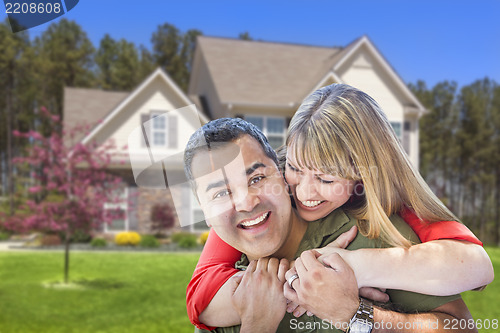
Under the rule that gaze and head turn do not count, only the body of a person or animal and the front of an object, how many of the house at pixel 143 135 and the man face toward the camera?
2

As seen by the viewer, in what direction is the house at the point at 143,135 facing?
toward the camera

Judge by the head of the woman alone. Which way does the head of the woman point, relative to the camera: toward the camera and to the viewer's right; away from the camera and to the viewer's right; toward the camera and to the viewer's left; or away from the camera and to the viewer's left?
toward the camera and to the viewer's left

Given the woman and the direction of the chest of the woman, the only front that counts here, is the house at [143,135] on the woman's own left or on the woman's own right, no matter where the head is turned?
on the woman's own right

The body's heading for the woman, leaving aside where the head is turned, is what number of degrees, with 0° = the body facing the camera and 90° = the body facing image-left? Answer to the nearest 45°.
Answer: approximately 45°

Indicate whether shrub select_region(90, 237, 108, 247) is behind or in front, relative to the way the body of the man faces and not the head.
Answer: behind

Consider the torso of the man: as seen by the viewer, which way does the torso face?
toward the camera
